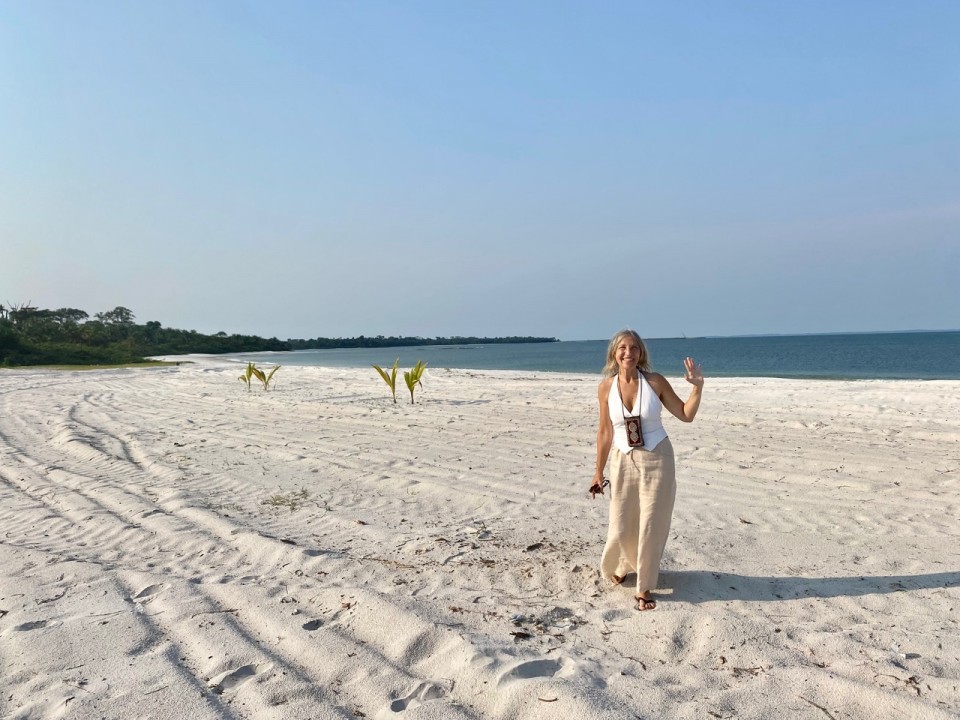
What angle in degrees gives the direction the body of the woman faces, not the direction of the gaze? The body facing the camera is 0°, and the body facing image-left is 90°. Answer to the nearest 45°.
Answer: approximately 0°
